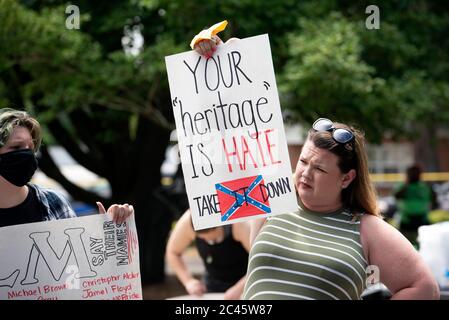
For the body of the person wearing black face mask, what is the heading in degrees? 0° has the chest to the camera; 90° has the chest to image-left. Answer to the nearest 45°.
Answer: approximately 0°

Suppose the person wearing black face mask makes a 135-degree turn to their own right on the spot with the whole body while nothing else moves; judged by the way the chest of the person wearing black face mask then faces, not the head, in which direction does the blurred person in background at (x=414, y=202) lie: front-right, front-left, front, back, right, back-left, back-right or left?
right

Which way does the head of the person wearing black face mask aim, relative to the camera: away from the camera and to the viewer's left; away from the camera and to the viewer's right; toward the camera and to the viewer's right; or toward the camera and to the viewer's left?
toward the camera and to the viewer's right
